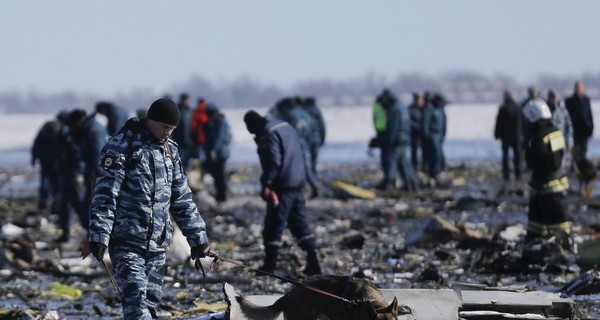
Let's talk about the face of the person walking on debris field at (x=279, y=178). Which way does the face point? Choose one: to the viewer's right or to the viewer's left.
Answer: to the viewer's left

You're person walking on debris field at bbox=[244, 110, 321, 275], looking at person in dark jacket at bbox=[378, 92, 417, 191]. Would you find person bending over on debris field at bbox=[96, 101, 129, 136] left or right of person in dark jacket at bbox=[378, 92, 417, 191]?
left

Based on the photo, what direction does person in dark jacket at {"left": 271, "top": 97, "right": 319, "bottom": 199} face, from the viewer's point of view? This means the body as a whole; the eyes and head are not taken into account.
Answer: to the viewer's left

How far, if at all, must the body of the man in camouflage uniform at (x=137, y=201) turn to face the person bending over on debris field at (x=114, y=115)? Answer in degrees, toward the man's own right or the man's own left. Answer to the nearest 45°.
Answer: approximately 135° to the man's own left

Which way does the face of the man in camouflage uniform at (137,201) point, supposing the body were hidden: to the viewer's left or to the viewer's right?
to the viewer's right

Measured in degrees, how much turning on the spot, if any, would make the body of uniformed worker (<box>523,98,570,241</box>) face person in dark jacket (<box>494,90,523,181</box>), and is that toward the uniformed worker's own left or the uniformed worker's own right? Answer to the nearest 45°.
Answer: approximately 45° to the uniformed worker's own right

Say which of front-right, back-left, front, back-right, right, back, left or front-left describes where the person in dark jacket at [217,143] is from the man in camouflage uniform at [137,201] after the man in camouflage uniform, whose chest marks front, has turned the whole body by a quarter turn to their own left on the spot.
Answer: front-left
